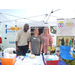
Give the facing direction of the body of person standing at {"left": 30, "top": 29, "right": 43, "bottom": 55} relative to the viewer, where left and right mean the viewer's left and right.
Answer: facing the viewer
